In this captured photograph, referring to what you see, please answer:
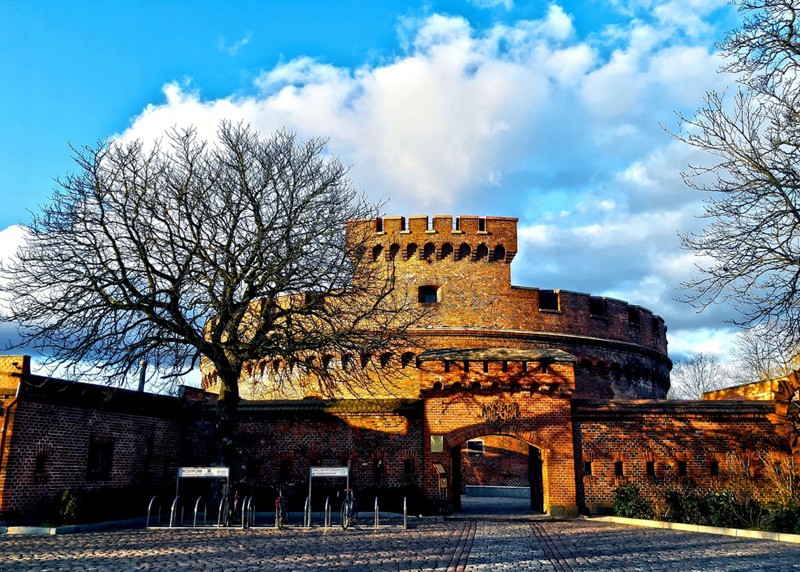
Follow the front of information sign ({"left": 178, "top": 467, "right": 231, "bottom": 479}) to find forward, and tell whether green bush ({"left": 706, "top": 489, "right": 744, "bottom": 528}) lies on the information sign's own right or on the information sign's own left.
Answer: on the information sign's own left

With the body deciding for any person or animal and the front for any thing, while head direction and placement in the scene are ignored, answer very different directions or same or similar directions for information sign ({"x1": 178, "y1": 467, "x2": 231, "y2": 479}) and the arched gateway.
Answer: same or similar directions

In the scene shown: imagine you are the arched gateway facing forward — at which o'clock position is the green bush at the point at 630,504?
The green bush is roughly at 9 o'clock from the arched gateway.

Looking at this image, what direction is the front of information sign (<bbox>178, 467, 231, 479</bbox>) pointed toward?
toward the camera

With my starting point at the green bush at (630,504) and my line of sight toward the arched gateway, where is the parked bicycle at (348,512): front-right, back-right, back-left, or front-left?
front-left

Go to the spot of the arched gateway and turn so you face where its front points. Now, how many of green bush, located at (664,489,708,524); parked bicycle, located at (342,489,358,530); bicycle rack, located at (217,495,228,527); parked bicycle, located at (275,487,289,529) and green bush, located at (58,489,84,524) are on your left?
1

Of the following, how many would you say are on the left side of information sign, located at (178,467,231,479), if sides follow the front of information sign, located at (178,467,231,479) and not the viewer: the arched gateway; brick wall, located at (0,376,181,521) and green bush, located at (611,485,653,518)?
2

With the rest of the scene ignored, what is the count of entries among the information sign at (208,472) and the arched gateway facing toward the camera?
2

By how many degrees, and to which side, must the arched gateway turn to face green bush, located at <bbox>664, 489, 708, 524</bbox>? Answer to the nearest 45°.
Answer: approximately 90° to its left

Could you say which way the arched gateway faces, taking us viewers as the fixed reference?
facing the viewer

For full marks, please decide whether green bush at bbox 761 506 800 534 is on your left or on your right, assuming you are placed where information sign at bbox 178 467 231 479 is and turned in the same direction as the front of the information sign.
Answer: on your left

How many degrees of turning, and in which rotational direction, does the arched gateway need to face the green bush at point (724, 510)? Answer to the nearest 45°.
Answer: approximately 90° to its left

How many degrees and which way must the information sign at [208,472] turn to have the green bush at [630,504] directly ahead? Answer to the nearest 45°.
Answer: approximately 90° to its left

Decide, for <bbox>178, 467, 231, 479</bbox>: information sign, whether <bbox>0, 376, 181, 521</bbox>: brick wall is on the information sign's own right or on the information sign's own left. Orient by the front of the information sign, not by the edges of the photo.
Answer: on the information sign's own right

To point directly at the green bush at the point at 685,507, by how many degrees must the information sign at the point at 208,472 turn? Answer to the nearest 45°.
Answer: approximately 90° to its left
